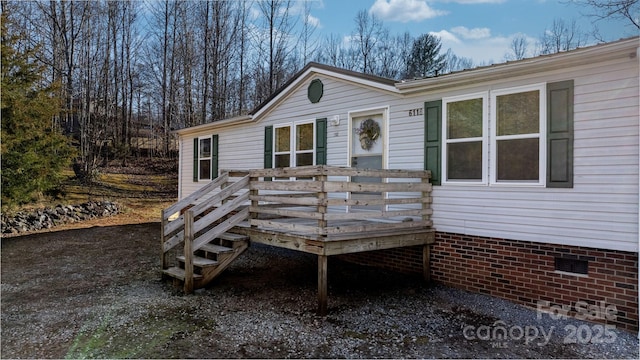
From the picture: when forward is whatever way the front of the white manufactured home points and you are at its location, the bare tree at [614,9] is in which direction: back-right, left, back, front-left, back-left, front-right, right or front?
back

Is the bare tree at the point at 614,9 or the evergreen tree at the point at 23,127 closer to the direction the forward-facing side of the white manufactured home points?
the evergreen tree

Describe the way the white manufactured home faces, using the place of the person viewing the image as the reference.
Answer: facing the viewer and to the left of the viewer

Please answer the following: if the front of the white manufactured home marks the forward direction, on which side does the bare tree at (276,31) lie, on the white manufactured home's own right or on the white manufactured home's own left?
on the white manufactured home's own right

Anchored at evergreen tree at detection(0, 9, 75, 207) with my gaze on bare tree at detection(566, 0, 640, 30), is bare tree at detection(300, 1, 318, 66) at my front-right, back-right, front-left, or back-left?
front-left

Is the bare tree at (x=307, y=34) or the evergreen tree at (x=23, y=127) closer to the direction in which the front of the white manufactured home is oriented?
the evergreen tree

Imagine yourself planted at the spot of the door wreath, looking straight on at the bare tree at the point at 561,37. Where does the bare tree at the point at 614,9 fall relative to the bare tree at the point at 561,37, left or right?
right

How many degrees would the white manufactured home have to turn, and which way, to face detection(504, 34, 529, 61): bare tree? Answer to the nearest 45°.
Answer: approximately 135° to its right

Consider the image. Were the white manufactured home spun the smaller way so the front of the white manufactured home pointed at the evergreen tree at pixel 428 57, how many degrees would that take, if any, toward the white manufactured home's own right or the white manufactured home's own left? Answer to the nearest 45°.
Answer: approximately 135° to the white manufactured home's own right

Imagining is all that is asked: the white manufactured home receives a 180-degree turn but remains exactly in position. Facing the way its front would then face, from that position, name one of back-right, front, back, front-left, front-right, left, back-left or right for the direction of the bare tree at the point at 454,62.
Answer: front-left

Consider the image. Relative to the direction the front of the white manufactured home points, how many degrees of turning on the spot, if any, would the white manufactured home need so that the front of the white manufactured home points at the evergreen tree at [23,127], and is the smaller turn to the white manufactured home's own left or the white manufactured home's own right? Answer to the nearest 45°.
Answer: approximately 45° to the white manufactured home's own right
